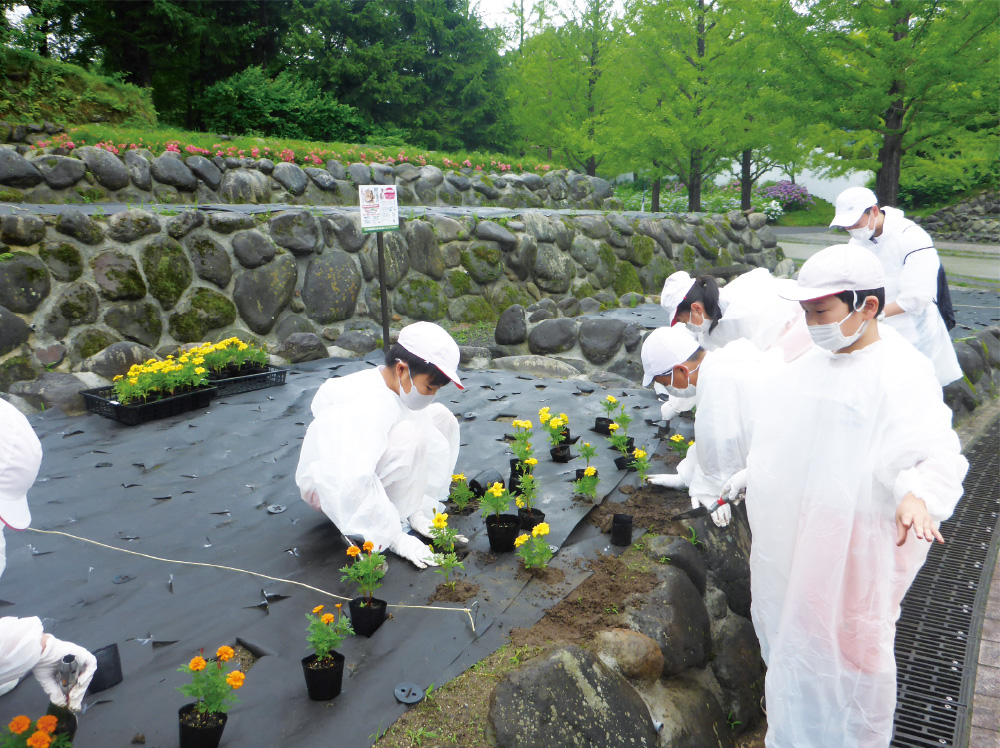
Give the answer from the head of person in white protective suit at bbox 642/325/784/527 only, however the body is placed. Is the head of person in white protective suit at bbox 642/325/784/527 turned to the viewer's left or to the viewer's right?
to the viewer's left

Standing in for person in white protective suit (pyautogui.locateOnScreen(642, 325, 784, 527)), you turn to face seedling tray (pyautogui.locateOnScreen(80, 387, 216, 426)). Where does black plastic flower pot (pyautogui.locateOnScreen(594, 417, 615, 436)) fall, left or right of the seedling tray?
right

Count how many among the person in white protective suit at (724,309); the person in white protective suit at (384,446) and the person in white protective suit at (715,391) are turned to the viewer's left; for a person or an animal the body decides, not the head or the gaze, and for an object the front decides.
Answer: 2

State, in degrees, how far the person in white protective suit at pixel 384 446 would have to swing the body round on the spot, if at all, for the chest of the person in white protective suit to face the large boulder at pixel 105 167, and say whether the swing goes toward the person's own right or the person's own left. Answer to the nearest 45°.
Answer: approximately 180°

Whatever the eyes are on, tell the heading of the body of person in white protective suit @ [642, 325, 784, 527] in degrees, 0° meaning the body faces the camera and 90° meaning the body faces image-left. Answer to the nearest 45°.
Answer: approximately 90°

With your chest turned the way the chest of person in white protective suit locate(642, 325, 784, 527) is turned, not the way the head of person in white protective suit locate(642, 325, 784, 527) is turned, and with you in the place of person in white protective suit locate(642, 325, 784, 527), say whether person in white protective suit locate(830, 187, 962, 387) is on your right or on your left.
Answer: on your right

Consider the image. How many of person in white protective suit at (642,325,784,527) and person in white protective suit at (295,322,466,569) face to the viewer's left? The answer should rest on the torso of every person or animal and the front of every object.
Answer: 1

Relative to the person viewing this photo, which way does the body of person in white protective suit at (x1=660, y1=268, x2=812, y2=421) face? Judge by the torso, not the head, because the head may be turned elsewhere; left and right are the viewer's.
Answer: facing to the left of the viewer

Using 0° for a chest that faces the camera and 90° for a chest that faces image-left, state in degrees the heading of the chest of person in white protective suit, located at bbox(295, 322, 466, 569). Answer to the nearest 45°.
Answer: approximately 315°

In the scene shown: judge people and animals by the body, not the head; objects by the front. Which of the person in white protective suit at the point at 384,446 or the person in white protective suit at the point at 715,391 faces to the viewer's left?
the person in white protective suit at the point at 715,391

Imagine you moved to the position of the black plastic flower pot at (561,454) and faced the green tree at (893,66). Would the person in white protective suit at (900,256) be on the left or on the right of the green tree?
right

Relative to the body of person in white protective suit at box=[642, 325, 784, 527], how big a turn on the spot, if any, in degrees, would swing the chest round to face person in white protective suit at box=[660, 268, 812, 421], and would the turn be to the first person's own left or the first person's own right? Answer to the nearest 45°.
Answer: approximately 90° to the first person's own right

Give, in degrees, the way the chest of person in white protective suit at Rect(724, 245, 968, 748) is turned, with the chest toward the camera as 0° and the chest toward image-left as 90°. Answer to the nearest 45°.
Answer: approximately 45°

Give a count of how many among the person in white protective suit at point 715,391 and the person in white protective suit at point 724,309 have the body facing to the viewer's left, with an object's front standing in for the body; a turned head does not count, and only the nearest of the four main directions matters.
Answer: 2

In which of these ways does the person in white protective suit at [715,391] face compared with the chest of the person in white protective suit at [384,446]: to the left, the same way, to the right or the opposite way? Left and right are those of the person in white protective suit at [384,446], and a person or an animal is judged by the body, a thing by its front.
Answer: the opposite way
